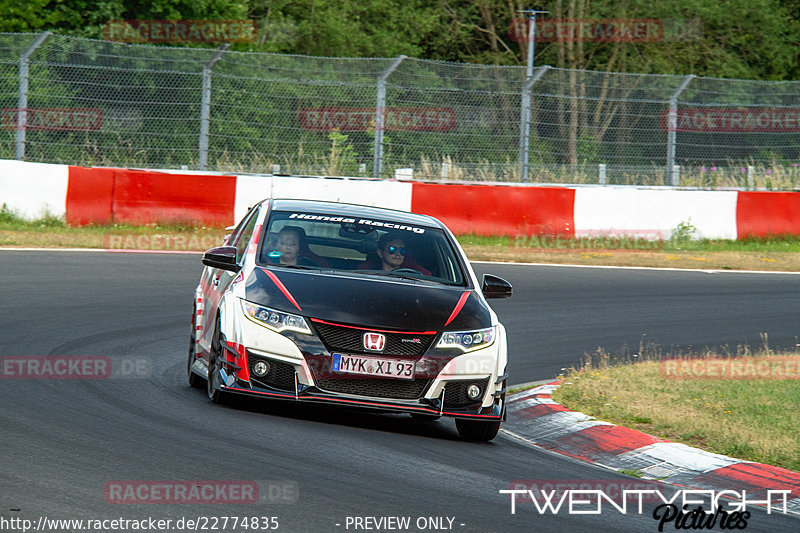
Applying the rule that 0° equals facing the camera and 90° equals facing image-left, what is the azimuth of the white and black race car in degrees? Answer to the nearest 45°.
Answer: approximately 0°

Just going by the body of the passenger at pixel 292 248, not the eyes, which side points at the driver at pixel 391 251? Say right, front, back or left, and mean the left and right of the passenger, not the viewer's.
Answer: left

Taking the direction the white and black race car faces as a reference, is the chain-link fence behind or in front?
behind

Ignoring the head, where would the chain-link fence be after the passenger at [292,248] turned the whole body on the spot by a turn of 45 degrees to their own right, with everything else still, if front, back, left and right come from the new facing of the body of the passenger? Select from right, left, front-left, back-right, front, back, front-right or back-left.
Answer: back-right

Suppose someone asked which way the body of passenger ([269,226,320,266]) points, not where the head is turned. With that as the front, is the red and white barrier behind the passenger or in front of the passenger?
behind

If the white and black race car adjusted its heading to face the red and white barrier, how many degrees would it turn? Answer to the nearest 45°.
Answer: approximately 180°
